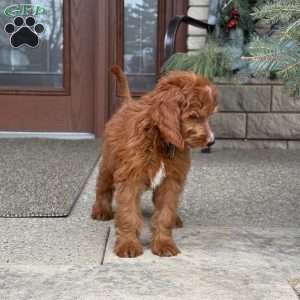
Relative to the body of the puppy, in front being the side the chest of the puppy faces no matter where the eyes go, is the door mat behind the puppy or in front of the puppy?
behind

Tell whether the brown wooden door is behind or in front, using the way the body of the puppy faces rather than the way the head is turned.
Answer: behind

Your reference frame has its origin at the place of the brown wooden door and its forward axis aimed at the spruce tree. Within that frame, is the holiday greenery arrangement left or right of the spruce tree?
left

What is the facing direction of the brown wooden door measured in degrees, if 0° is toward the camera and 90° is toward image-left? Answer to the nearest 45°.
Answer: approximately 0°

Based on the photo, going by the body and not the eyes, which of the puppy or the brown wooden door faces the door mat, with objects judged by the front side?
the brown wooden door

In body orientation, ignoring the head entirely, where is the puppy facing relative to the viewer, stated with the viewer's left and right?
facing the viewer and to the right of the viewer

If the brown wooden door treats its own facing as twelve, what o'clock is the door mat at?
The door mat is roughly at 12 o'clock from the brown wooden door.
